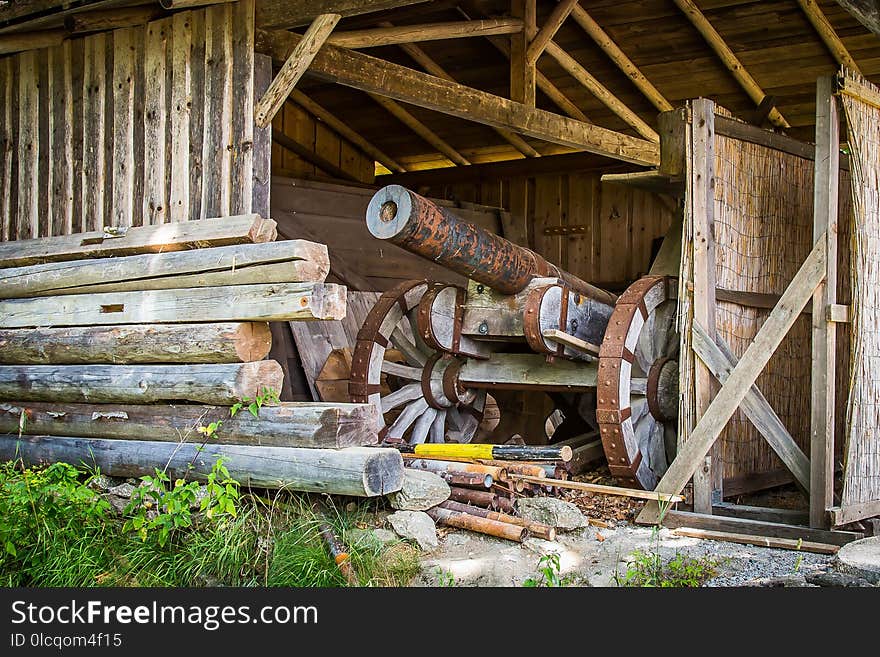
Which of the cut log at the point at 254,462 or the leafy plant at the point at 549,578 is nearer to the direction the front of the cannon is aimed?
the cut log

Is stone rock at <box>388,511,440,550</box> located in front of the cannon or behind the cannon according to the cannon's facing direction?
in front

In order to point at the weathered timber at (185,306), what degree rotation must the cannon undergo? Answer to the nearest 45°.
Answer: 0° — it already faces it

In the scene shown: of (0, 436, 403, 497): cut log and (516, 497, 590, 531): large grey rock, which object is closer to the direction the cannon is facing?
the cut log

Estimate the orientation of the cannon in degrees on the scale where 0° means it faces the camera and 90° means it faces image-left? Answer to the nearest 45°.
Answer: approximately 45°

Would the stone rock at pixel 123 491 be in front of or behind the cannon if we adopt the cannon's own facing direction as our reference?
in front

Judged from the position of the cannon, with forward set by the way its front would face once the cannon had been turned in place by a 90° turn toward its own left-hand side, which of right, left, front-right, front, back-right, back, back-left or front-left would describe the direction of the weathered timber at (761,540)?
front

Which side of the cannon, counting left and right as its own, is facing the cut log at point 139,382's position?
front

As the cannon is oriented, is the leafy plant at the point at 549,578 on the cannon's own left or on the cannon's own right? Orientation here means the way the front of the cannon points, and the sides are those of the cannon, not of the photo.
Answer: on the cannon's own left

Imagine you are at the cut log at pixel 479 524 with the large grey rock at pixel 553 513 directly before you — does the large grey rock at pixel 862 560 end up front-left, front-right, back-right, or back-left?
front-right

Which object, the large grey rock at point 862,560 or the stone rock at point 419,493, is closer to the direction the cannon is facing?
the stone rock

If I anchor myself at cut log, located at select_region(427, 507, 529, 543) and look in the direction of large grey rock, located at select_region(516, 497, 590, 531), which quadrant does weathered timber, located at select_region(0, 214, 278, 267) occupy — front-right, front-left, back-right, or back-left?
back-left

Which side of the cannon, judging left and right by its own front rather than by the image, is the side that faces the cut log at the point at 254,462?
front
